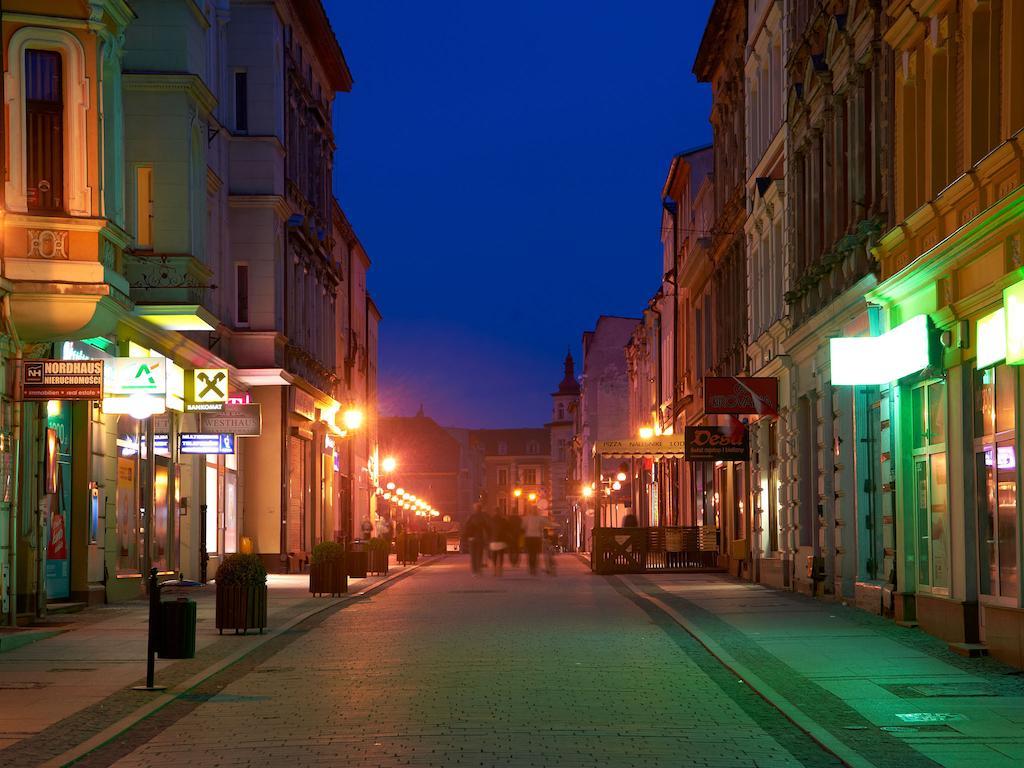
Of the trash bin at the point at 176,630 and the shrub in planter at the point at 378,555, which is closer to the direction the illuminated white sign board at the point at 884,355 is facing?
the trash bin

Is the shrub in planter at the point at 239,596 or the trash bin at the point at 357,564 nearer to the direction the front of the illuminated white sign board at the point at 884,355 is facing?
the shrub in planter

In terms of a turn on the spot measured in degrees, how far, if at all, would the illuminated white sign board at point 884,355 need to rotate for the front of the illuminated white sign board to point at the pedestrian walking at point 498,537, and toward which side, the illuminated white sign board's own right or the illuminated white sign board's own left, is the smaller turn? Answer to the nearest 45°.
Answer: approximately 135° to the illuminated white sign board's own right
